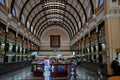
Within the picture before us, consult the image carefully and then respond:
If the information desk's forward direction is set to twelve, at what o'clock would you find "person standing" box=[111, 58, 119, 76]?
The person standing is roughly at 10 o'clock from the information desk.

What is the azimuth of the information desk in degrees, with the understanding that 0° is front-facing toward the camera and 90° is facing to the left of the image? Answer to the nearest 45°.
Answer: approximately 0°
